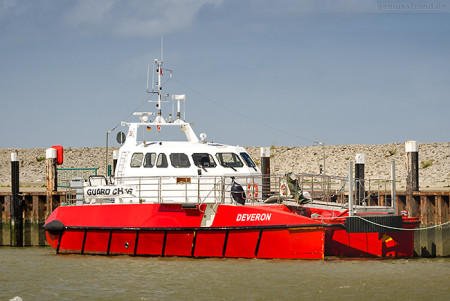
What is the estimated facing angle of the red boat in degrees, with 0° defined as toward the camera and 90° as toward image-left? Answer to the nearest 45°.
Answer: approximately 315°

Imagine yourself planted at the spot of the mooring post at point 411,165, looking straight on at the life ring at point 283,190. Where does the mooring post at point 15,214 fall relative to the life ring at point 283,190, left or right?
right

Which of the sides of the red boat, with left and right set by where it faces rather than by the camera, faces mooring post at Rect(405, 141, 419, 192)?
left

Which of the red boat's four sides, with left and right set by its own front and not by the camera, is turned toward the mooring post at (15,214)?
back

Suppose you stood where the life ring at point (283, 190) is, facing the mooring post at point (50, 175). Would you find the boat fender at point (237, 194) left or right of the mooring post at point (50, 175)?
left

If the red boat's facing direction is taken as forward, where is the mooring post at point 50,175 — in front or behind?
behind

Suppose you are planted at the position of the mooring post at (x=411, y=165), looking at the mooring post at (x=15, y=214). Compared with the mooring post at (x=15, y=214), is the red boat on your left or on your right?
left
